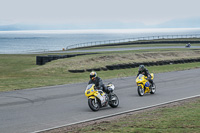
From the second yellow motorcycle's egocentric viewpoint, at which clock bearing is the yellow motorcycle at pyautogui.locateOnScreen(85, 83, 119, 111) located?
The yellow motorcycle is roughly at 11 o'clock from the second yellow motorcycle.

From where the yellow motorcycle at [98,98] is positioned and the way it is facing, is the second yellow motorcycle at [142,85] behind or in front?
behind

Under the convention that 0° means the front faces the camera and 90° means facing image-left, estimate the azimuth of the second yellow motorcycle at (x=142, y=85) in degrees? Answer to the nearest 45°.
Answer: approximately 45°

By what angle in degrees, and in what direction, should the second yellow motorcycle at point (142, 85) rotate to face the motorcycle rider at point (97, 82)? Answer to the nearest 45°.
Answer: approximately 45° to its left
